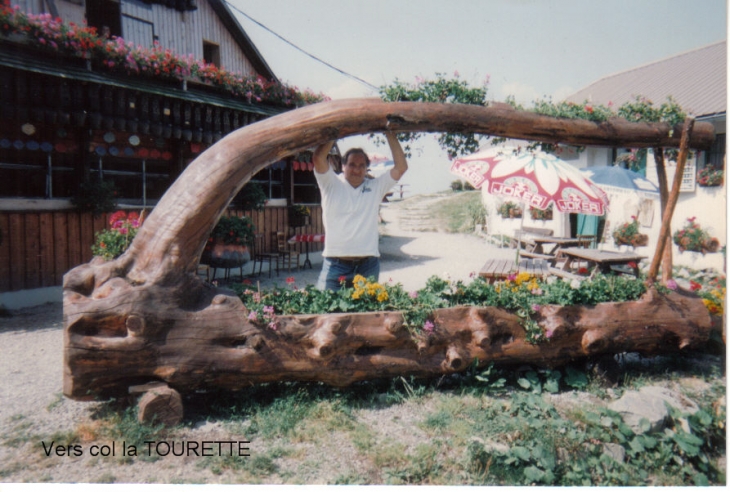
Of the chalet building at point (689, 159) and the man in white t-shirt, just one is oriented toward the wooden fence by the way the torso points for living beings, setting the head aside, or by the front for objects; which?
the chalet building

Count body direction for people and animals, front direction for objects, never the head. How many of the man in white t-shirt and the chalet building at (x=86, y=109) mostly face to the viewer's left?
0

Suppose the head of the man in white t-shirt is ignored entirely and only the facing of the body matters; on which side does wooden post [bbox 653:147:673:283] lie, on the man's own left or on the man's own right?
on the man's own left

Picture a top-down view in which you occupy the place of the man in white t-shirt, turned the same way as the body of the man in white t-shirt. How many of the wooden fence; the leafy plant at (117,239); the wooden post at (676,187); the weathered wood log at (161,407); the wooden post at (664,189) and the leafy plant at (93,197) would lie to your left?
2

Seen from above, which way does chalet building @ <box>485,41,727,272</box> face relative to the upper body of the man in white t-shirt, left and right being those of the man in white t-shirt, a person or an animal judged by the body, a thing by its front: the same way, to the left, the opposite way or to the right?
to the right

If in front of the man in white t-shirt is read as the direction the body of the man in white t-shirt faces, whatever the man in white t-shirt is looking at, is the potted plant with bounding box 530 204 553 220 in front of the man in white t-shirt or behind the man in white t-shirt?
behind

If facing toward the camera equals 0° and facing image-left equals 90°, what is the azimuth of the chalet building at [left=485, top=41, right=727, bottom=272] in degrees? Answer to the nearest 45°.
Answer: approximately 45°

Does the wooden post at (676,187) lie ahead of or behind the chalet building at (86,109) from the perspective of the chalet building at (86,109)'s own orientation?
ahead

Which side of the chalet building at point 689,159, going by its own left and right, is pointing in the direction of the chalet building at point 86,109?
front

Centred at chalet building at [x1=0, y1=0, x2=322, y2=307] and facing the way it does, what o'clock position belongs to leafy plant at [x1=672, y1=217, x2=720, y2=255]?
The leafy plant is roughly at 11 o'clock from the chalet building.

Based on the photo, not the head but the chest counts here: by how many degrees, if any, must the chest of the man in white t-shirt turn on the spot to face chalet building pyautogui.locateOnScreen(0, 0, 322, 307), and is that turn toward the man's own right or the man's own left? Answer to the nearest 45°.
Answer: approximately 135° to the man's own right

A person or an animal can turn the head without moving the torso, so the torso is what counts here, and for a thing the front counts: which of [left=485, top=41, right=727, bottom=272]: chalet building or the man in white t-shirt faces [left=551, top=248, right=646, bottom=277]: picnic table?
the chalet building

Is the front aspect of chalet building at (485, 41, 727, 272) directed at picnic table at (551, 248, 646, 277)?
yes

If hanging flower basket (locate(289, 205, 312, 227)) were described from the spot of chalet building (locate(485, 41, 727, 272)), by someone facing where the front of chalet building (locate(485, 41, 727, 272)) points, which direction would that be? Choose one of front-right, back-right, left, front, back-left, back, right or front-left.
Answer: front-right
